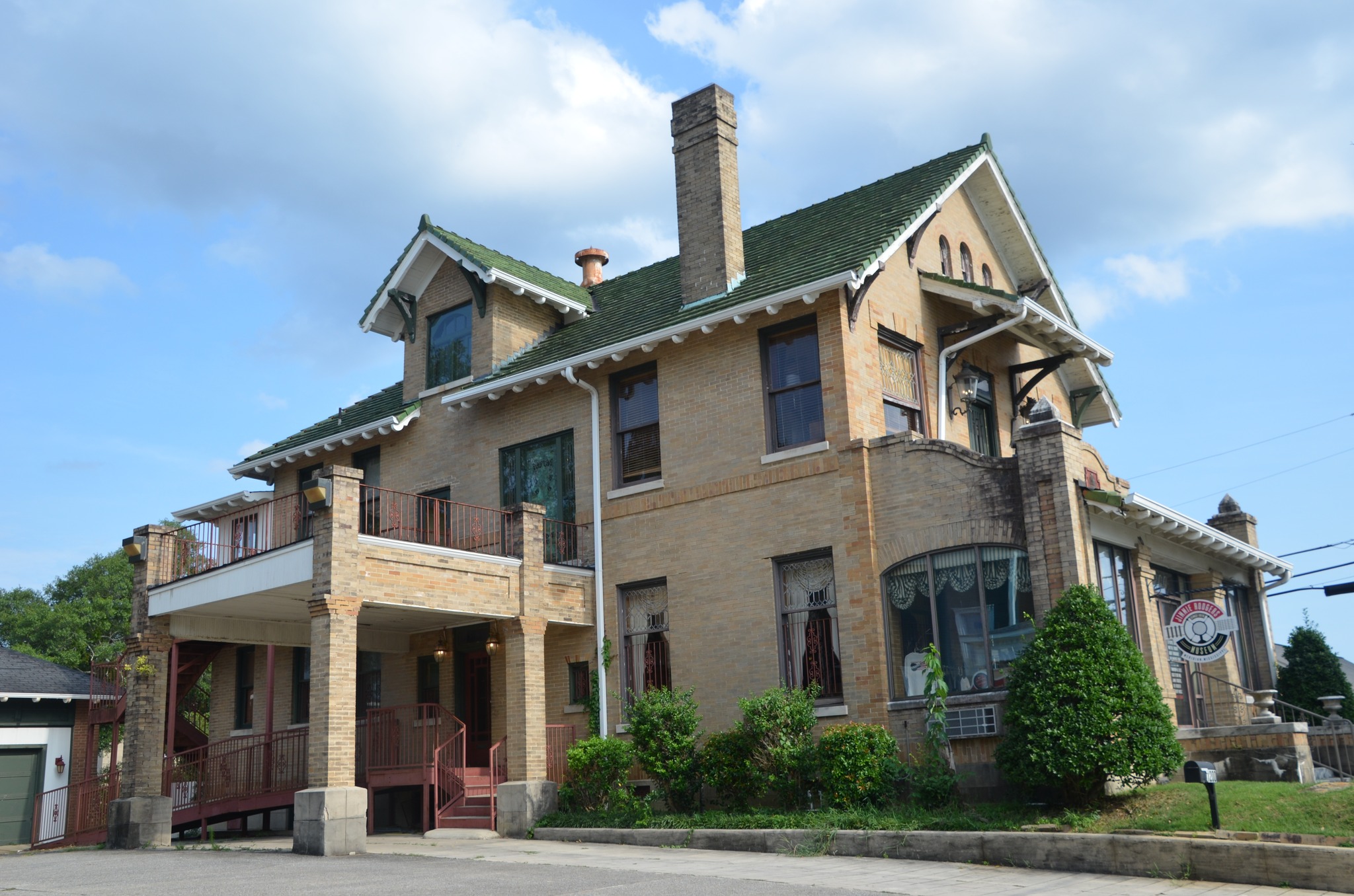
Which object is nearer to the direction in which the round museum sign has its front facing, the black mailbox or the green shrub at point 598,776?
the black mailbox

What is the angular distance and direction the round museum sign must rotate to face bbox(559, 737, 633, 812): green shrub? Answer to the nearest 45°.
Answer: approximately 90° to its right

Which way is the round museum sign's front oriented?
toward the camera

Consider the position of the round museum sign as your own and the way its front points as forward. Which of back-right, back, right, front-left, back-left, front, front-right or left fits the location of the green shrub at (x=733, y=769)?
right

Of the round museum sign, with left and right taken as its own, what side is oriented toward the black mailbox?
front

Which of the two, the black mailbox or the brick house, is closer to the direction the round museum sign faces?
the black mailbox

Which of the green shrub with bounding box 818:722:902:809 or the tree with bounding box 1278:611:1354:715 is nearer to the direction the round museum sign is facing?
the green shrub

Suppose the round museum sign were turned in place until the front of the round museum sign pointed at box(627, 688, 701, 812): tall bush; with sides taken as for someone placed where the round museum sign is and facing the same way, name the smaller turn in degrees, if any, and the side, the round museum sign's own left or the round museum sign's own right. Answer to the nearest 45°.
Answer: approximately 90° to the round museum sign's own right
